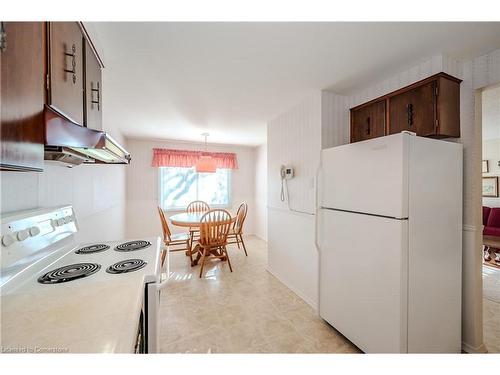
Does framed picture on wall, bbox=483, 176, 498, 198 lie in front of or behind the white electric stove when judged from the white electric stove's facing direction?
in front

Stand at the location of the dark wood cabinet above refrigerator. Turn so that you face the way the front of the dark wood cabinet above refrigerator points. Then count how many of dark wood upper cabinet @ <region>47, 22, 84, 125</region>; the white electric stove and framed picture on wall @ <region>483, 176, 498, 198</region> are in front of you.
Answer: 2

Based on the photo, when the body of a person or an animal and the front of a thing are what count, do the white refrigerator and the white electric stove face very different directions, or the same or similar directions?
very different directions

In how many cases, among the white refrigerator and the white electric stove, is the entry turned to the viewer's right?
1

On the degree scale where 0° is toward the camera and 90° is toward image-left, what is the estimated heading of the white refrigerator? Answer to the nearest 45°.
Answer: approximately 45°

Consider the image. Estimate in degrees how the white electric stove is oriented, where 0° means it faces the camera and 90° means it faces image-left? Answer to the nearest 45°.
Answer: approximately 270°

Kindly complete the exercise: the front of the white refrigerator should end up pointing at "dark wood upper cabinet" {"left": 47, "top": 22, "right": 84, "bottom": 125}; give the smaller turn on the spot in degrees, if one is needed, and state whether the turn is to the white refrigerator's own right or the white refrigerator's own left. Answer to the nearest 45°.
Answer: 0° — it already faces it

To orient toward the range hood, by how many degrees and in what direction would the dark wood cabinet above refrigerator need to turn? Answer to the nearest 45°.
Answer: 0° — it already faces it

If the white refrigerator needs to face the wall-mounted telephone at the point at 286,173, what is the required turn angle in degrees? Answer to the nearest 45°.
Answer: approximately 90° to its right

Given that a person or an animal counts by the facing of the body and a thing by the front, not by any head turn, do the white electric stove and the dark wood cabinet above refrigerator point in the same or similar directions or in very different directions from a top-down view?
very different directions

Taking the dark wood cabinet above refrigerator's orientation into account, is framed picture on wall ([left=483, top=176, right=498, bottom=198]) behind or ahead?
behind
